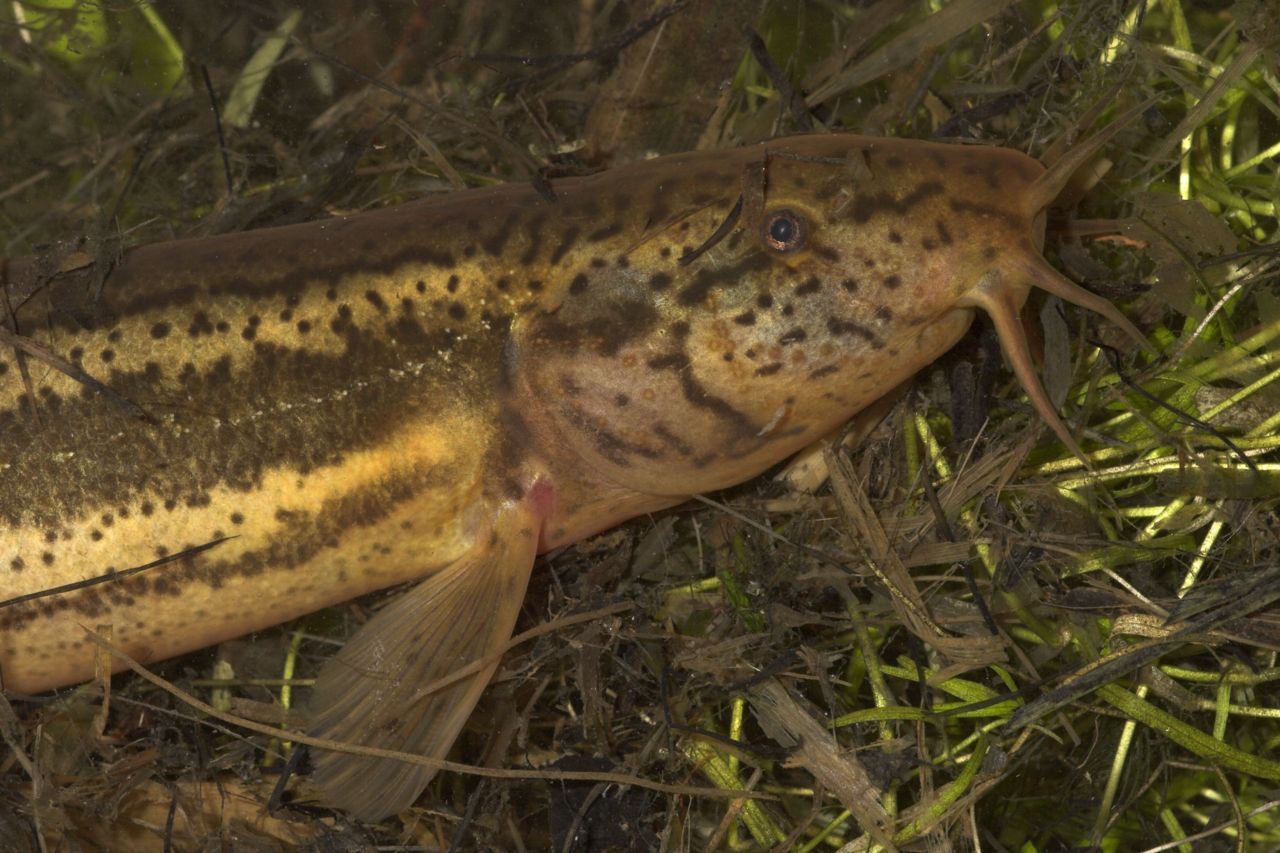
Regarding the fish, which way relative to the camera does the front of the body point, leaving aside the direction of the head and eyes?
to the viewer's right
